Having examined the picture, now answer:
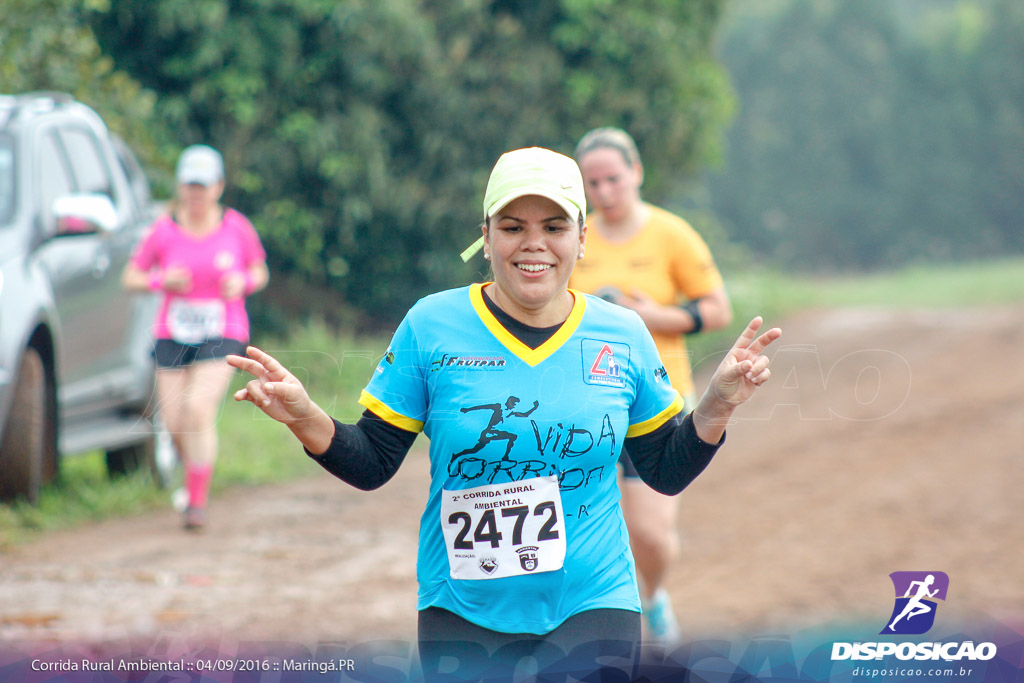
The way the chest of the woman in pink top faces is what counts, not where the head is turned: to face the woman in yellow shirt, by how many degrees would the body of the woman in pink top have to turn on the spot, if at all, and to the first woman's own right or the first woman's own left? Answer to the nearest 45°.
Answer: approximately 45° to the first woman's own left

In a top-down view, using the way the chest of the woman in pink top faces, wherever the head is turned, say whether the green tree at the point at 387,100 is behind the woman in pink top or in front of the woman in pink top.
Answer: behind

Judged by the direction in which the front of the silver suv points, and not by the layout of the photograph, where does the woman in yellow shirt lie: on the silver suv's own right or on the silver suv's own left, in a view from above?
on the silver suv's own left

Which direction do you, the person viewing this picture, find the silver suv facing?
facing the viewer and to the left of the viewer

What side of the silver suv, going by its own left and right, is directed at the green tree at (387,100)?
back

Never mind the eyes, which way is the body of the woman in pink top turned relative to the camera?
toward the camera

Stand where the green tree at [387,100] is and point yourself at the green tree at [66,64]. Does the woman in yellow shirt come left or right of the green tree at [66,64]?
left

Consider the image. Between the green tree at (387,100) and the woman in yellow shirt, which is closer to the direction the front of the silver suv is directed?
the woman in yellow shirt

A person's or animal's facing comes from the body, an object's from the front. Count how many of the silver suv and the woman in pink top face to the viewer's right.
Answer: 0
